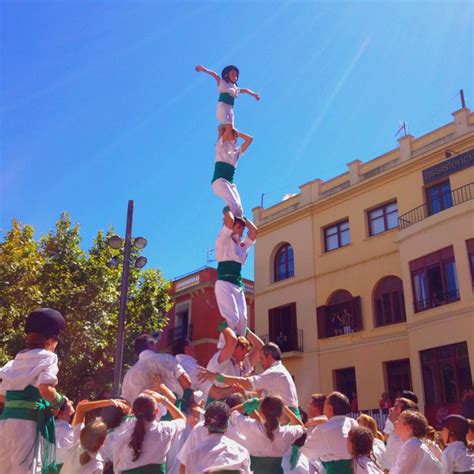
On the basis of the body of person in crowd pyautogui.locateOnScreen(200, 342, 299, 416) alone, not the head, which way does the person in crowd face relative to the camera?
to the viewer's left

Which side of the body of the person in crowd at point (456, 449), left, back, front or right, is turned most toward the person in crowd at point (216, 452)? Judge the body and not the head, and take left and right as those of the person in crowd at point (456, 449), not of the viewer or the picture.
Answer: left

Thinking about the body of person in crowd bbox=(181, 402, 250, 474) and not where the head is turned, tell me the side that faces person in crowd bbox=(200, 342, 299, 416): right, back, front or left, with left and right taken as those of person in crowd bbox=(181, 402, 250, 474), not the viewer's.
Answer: front

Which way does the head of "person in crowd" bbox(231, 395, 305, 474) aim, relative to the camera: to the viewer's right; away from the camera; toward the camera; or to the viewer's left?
away from the camera

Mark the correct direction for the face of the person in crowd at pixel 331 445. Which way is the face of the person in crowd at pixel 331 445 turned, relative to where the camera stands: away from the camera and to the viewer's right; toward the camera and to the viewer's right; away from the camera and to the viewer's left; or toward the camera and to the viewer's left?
away from the camera and to the viewer's left

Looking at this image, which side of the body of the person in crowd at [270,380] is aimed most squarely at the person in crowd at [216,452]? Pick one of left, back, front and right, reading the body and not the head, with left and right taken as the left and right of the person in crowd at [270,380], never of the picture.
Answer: left

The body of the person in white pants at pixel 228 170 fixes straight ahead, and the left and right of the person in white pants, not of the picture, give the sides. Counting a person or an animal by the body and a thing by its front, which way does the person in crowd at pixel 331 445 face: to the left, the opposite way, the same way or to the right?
the opposite way

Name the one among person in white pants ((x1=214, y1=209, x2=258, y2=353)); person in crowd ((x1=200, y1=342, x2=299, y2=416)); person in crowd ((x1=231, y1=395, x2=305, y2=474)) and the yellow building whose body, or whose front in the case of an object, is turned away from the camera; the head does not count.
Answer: person in crowd ((x1=231, y1=395, x2=305, y2=474))

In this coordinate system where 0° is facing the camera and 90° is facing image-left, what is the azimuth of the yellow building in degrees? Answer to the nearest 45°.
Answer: approximately 45°

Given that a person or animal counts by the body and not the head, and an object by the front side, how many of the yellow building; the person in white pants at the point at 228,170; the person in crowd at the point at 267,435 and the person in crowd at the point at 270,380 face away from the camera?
1

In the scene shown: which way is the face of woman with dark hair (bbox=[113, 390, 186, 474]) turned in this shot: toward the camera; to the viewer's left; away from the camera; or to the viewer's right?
away from the camera

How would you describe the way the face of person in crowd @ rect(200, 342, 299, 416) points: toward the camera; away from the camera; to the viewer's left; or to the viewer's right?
to the viewer's left

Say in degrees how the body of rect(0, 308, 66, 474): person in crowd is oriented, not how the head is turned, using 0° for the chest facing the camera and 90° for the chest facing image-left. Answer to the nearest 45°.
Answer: approximately 225°

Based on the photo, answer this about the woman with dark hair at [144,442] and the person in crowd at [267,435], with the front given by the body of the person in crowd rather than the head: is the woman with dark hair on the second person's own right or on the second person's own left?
on the second person's own left

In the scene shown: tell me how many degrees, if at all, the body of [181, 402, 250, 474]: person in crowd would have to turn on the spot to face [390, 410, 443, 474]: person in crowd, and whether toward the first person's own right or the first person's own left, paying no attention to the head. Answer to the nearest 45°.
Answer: approximately 90° to the first person's own right

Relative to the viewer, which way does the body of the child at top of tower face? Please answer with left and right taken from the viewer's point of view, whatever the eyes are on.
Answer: facing the viewer and to the right of the viewer

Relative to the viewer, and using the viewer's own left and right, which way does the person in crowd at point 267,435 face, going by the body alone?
facing away from the viewer
